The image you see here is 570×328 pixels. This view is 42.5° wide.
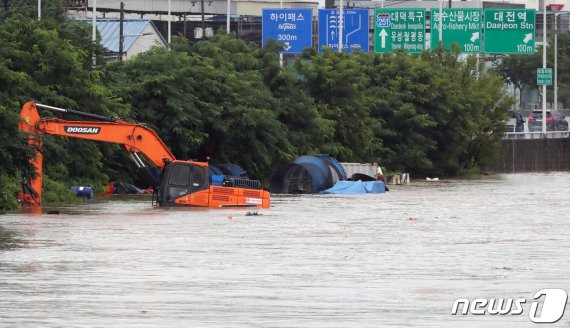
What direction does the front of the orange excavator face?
to the viewer's left
